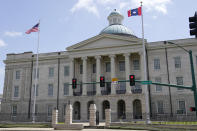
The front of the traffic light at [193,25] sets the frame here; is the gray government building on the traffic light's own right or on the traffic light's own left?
on the traffic light's own right
